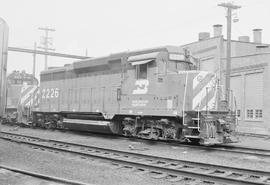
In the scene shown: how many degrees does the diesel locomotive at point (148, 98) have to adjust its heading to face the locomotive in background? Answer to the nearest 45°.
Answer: approximately 180°

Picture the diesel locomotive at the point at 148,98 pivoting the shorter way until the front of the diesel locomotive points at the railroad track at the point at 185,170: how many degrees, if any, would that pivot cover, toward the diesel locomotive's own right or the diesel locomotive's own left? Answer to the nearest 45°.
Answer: approximately 45° to the diesel locomotive's own right

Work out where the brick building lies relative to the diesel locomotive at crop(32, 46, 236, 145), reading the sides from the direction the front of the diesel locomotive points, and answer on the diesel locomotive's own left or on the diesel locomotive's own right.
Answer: on the diesel locomotive's own left

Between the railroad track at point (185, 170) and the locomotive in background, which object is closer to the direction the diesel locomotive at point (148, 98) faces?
the railroad track

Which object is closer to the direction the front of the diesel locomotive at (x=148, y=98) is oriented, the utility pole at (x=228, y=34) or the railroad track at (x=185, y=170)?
the railroad track

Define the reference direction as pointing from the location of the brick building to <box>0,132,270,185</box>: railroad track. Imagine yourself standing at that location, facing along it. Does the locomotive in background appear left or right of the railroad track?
right

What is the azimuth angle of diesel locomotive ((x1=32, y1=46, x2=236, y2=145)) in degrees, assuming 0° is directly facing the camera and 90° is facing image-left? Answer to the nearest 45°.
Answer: approximately 315°

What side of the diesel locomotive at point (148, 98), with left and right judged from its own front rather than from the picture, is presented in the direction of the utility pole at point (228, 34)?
left
